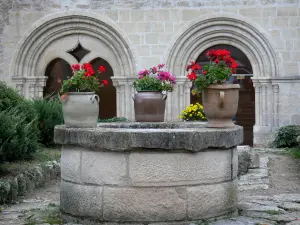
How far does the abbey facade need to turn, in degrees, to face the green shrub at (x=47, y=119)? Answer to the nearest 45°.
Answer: approximately 45° to its right

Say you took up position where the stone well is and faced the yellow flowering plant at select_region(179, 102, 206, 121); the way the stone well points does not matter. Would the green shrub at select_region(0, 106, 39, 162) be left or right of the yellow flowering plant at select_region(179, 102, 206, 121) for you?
left

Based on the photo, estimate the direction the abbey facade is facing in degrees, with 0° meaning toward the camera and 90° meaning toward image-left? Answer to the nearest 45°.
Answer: approximately 0°

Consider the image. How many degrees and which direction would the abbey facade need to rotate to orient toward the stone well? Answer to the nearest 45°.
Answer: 0° — it already faces it

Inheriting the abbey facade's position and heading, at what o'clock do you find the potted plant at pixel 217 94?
The potted plant is roughly at 12 o'clock from the abbey facade.
